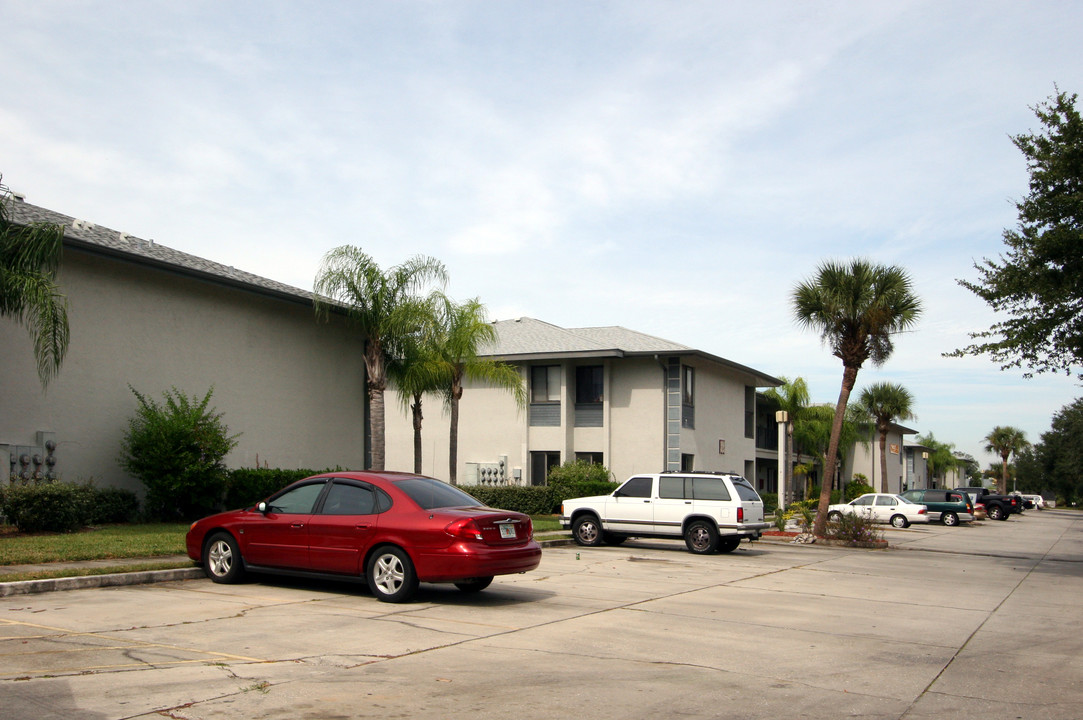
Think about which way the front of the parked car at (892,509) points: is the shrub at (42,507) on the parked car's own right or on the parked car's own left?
on the parked car's own left

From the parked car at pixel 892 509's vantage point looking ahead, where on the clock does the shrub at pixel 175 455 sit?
The shrub is roughly at 10 o'clock from the parked car.

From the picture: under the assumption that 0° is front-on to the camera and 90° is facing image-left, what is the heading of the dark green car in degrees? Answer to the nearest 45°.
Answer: approximately 90°

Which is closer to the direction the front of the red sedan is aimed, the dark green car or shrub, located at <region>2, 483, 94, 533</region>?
the shrub

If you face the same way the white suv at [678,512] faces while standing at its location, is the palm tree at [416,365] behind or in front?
in front

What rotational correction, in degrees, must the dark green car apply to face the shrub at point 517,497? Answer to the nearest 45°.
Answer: approximately 45° to its left

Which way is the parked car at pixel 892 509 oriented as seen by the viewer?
to the viewer's left

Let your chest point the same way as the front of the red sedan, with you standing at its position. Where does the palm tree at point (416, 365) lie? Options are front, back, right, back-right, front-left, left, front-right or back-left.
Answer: front-right

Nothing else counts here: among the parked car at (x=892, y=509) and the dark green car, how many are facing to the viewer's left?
2

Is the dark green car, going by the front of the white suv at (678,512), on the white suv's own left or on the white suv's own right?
on the white suv's own right

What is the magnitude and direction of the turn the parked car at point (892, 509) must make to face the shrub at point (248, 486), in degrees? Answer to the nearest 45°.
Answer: approximately 45° to its left

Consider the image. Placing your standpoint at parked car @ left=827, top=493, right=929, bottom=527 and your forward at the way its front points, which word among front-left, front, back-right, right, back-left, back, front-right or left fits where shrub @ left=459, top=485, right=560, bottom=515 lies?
front-left
